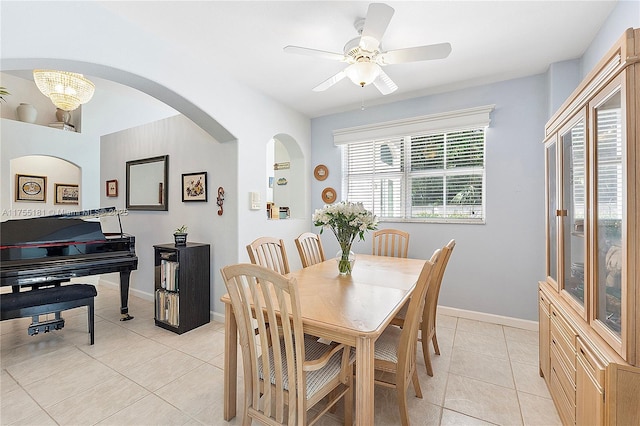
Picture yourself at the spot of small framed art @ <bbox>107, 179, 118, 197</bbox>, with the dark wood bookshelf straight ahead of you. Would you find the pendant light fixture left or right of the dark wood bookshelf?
right

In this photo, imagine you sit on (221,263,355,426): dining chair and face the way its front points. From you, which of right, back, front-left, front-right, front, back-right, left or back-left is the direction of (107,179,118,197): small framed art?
left

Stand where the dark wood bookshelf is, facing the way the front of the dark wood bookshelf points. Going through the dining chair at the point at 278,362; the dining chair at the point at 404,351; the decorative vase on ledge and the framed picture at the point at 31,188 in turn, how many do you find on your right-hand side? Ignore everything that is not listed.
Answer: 2

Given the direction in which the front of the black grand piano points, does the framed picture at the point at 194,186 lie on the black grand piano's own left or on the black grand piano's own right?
on the black grand piano's own left

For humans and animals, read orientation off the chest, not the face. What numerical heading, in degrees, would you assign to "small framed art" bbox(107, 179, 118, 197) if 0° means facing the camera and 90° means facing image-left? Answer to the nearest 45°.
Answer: approximately 45°

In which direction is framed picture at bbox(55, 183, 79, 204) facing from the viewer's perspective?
toward the camera

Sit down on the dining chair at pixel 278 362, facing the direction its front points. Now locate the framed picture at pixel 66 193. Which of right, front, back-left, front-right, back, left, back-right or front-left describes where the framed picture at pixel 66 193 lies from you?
left

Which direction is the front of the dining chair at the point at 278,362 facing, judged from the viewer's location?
facing away from the viewer and to the right of the viewer

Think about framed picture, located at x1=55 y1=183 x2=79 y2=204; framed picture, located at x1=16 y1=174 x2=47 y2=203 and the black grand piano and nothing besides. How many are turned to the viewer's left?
0

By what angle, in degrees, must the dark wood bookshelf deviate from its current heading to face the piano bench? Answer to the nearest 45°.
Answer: approximately 45° to its right

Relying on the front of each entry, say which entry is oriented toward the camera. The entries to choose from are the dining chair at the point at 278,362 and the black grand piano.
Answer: the black grand piano

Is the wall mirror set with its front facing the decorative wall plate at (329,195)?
no

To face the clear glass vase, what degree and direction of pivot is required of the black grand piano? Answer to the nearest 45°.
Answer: approximately 45° to its left

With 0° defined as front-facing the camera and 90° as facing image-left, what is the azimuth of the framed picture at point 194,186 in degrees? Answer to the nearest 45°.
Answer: approximately 45°

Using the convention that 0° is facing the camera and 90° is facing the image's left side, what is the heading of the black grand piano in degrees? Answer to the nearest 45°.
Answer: approximately 0°

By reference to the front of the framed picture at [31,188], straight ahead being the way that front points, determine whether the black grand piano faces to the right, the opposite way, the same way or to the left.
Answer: the same way

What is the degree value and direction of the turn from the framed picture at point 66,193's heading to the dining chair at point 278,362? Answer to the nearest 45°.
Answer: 0° — it already faces it

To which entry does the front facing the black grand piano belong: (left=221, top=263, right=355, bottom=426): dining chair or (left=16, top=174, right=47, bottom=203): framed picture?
the framed picture

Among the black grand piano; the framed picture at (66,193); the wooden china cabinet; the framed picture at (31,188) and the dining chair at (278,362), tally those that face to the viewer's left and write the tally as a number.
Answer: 1

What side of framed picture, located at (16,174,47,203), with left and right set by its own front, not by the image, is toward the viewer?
front
